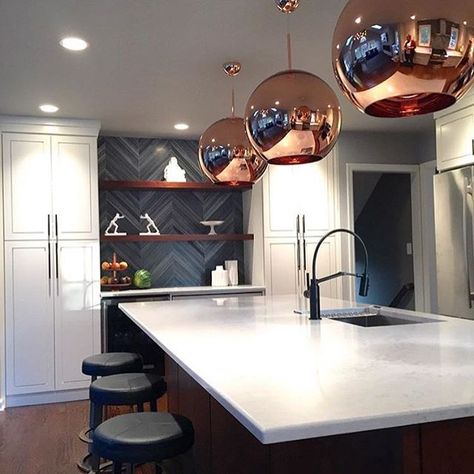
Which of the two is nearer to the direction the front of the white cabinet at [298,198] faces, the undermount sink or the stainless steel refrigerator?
the undermount sink

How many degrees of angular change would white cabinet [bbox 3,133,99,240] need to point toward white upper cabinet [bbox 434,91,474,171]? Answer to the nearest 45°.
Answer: approximately 45° to its left

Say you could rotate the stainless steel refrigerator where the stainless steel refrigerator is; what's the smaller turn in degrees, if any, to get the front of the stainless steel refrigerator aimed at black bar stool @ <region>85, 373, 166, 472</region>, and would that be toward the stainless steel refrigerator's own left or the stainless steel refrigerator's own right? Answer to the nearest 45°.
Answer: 0° — it already faces it

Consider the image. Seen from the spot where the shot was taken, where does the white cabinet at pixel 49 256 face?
facing the viewer

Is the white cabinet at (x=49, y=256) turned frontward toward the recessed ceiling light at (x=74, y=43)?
yes

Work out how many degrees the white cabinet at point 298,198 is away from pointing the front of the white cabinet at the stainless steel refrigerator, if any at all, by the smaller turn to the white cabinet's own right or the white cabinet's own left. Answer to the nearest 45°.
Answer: approximately 45° to the white cabinet's own left

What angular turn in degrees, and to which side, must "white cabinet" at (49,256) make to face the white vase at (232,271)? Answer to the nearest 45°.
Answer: approximately 90° to its left

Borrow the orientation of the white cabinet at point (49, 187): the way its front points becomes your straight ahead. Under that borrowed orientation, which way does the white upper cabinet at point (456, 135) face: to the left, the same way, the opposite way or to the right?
to the right

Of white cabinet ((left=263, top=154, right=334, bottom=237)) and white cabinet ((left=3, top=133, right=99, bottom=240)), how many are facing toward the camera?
2

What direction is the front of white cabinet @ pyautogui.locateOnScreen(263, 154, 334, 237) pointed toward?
toward the camera

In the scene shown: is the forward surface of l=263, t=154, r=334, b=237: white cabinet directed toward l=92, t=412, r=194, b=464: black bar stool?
yes

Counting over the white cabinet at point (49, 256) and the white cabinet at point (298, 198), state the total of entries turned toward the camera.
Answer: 2

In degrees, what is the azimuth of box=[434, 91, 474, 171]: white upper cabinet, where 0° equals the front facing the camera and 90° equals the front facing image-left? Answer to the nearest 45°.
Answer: approximately 45°

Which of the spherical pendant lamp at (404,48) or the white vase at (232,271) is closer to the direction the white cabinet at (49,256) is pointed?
the spherical pendant lamp

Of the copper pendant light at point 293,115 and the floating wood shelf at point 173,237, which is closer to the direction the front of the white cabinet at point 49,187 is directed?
the copper pendant light

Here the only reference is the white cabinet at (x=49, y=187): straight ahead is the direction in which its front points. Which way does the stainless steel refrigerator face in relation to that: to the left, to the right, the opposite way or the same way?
to the right

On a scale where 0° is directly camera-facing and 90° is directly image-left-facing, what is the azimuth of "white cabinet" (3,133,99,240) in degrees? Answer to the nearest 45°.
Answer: approximately 0°

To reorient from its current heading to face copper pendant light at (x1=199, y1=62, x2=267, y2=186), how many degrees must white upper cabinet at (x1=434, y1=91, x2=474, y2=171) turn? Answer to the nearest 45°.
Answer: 0° — it already faces it

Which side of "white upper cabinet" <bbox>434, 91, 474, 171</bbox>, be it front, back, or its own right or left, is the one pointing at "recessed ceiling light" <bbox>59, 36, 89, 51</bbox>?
front

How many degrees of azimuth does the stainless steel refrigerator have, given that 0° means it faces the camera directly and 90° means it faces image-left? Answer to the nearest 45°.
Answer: approximately 45°

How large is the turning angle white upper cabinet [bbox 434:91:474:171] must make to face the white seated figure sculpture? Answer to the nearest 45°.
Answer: approximately 45° to its right
